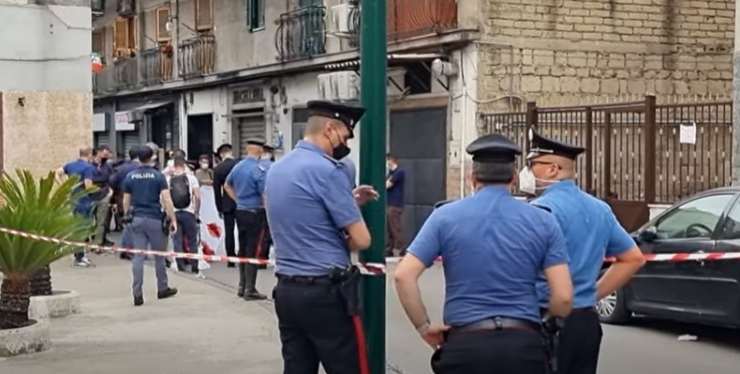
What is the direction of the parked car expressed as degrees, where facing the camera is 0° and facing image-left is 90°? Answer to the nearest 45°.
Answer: approximately 90°

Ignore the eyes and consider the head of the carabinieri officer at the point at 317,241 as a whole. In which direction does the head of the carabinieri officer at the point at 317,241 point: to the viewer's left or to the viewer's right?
to the viewer's right

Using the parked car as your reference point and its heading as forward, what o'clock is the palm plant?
The palm plant is roughly at 11 o'clock from the parked car.

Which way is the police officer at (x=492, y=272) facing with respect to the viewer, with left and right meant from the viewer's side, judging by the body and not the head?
facing away from the viewer

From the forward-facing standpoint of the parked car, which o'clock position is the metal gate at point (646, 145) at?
The metal gate is roughly at 3 o'clock from the parked car.

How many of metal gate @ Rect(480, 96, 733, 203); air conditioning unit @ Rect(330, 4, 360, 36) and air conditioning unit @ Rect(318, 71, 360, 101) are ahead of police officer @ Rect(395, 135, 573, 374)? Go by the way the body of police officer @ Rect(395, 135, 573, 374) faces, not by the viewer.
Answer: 3

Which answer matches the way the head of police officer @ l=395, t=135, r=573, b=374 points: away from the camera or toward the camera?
away from the camera

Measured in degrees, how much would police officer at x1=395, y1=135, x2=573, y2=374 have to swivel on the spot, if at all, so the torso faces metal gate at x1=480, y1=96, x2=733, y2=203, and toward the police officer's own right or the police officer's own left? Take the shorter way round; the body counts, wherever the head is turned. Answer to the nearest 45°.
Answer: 0° — they already face it

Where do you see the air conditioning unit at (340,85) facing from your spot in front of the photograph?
facing the viewer and to the left of the viewer

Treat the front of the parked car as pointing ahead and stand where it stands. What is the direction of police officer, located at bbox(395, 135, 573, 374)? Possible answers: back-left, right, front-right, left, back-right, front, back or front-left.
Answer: left
